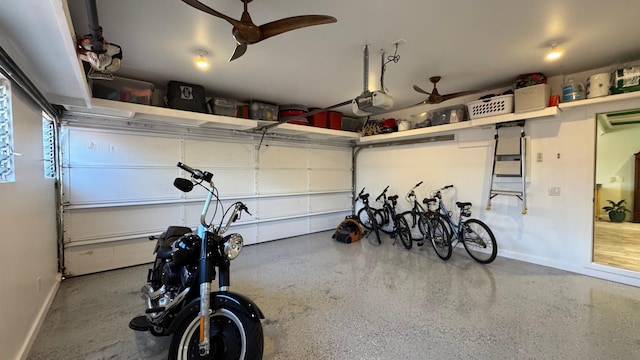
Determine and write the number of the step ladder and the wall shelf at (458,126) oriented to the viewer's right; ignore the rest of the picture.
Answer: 0

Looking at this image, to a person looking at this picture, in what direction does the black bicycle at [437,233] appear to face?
facing away from the viewer and to the left of the viewer

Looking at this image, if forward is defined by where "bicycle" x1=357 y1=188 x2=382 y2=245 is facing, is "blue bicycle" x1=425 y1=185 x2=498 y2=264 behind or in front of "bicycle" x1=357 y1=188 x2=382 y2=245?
behind

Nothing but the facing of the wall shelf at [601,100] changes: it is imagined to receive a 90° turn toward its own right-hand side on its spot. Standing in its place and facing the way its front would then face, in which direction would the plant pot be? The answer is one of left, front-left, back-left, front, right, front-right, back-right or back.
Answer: front-right

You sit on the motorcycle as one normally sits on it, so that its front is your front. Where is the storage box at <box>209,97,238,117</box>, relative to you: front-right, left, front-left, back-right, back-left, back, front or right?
back-left

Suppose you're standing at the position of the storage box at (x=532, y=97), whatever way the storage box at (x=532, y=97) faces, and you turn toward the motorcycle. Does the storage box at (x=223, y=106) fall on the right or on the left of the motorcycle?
right

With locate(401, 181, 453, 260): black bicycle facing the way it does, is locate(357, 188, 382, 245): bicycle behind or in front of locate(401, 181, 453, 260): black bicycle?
in front

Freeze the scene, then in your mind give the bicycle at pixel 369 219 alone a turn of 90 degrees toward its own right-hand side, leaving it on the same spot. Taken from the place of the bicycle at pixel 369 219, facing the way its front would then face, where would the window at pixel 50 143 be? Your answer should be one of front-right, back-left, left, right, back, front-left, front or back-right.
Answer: back

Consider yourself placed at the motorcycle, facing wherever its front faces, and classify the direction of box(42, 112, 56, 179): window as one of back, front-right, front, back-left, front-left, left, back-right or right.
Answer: back

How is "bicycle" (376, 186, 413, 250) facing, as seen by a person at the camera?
facing away from the viewer and to the left of the viewer

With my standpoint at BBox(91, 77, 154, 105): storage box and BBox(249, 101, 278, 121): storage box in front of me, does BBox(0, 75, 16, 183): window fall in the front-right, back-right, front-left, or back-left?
back-right

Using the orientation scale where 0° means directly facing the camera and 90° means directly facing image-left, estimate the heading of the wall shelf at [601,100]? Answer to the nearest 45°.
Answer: approximately 45°

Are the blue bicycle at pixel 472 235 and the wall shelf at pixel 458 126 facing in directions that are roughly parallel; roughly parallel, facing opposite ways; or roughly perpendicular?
roughly perpendicular
